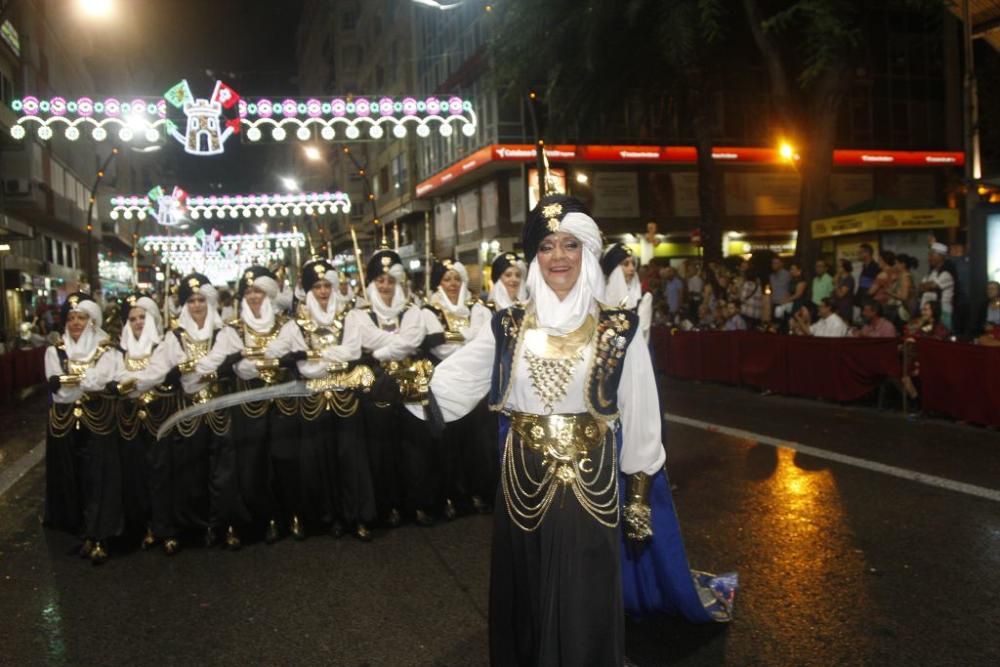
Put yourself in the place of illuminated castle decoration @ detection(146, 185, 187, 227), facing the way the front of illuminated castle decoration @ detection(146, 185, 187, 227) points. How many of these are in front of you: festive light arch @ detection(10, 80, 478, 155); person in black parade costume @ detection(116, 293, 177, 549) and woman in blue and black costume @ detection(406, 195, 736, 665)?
3

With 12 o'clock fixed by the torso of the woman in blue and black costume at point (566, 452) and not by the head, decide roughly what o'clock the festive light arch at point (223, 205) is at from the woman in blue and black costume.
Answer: The festive light arch is roughly at 5 o'clock from the woman in blue and black costume.

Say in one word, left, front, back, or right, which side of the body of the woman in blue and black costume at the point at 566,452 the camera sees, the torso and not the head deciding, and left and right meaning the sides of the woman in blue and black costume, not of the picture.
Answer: front

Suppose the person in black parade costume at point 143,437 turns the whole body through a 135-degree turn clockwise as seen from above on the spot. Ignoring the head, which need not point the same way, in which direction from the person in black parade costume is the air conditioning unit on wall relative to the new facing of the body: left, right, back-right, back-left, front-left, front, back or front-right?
front-right

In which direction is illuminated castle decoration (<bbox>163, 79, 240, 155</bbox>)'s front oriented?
toward the camera

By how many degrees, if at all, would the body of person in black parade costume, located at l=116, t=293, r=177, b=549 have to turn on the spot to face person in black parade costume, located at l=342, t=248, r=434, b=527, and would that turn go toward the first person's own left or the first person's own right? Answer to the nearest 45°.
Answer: approximately 90° to the first person's own left

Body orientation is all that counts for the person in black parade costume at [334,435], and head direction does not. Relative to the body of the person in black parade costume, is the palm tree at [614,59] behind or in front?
behind

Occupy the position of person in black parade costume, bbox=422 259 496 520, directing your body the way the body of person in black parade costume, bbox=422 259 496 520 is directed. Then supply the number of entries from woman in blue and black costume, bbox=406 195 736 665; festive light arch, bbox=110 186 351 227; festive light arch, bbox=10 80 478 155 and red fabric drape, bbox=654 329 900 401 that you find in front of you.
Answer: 1

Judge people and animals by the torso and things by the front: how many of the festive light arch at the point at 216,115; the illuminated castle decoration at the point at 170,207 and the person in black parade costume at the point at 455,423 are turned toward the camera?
3

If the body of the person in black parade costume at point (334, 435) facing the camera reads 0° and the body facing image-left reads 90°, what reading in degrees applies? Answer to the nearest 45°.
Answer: approximately 0°

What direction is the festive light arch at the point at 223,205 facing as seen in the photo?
toward the camera
